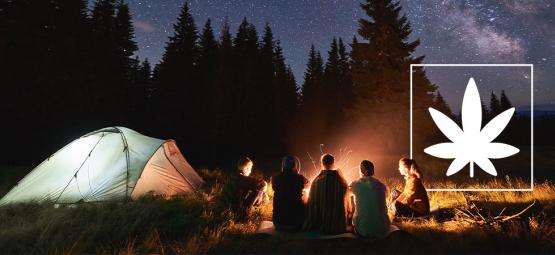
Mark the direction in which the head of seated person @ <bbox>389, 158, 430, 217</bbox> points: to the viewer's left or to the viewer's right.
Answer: to the viewer's left

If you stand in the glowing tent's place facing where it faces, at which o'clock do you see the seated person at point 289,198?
The seated person is roughly at 2 o'clock from the glowing tent.

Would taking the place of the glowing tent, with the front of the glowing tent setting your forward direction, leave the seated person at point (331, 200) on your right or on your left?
on your right

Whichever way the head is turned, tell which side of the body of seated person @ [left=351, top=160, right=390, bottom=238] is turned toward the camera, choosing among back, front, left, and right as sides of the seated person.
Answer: back

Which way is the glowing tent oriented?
to the viewer's right

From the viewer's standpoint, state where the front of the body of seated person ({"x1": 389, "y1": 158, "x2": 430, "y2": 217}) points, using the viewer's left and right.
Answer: facing to the left of the viewer

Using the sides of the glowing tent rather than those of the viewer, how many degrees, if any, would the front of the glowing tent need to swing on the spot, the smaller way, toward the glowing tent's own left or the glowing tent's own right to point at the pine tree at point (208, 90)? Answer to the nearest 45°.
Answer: approximately 90° to the glowing tent's own left

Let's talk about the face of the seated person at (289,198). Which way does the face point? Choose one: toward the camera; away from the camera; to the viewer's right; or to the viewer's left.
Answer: away from the camera

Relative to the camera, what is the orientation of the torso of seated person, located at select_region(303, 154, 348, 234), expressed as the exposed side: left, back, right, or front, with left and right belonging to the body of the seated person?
back

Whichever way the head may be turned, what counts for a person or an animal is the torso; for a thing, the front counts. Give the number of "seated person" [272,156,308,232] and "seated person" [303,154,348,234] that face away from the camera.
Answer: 2

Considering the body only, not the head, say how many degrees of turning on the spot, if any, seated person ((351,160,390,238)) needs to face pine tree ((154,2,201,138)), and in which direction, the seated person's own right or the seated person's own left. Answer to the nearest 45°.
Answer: approximately 45° to the seated person's own left

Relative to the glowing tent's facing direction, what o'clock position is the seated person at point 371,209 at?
The seated person is roughly at 2 o'clock from the glowing tent.

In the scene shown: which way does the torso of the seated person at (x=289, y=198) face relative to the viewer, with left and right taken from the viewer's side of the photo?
facing away from the viewer
